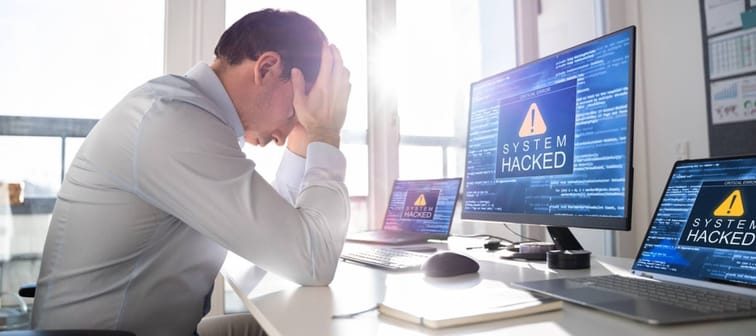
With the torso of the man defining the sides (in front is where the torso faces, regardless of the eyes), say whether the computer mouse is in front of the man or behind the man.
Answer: in front

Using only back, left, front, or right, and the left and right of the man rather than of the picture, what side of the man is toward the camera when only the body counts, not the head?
right

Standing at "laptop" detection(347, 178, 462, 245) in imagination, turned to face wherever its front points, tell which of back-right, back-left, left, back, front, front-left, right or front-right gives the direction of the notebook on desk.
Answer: front-left

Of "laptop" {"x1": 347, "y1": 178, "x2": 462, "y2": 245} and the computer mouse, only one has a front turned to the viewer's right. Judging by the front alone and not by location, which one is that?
the computer mouse

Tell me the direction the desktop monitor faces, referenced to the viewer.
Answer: facing the viewer and to the left of the viewer

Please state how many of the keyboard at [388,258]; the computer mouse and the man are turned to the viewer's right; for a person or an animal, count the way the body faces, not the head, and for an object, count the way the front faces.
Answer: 2

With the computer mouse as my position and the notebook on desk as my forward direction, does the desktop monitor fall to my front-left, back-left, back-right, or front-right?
back-left

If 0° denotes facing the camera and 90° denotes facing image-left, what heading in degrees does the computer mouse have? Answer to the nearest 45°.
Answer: approximately 270°

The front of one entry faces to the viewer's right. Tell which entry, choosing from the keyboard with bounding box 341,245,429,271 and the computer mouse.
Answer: the computer mouse

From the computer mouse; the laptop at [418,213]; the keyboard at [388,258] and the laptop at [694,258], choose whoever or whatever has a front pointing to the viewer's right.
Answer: the computer mouse

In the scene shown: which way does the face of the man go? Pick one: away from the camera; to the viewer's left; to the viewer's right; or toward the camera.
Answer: to the viewer's right

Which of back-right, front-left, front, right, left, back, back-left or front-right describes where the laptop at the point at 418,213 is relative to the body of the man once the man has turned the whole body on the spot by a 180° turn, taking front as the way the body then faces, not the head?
back-right
